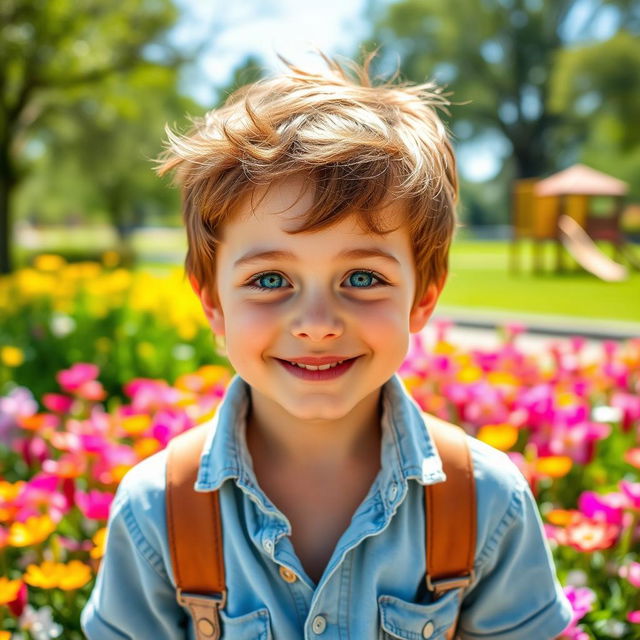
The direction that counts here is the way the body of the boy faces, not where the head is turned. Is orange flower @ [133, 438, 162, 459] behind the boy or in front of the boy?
behind

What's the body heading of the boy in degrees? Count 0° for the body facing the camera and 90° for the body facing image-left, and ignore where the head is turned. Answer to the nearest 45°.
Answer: approximately 0°

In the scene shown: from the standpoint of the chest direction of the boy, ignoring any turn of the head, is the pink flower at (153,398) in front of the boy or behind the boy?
behind

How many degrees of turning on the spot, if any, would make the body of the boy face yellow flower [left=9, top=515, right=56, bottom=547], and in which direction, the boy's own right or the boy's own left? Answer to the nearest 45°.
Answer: approximately 135° to the boy's own right

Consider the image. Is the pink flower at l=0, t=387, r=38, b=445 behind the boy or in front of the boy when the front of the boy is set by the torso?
behind

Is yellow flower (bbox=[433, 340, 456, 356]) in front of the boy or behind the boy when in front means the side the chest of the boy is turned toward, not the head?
behind

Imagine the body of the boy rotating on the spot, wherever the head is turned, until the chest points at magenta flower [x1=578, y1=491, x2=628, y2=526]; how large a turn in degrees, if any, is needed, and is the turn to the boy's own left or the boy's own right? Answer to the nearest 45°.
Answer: approximately 135° to the boy's own left

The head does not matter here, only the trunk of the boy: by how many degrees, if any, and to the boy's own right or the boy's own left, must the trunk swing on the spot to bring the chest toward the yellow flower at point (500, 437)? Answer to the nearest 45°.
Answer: approximately 135° to the boy's own left
